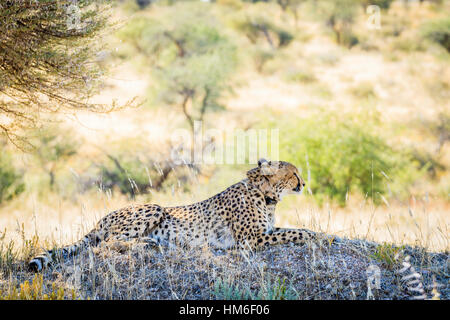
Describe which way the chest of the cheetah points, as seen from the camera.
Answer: to the viewer's right

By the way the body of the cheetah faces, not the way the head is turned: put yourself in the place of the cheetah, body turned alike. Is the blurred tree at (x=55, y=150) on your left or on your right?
on your left

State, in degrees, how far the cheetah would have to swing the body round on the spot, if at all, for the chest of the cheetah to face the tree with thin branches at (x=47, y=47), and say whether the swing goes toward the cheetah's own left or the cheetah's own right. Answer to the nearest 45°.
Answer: approximately 135° to the cheetah's own left

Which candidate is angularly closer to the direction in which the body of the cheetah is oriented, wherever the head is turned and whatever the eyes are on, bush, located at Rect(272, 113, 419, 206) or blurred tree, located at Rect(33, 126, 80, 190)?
the bush

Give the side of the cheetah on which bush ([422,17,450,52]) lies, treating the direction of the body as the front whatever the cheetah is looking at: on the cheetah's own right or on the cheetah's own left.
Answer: on the cheetah's own left

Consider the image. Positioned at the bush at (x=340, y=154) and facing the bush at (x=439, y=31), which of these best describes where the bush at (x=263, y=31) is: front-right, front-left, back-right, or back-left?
front-left

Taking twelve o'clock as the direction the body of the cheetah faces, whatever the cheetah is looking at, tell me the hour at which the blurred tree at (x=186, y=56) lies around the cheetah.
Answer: The blurred tree is roughly at 9 o'clock from the cheetah.

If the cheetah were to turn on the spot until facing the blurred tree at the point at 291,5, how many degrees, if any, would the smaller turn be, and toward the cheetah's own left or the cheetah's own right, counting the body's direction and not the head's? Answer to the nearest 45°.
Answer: approximately 90° to the cheetah's own left

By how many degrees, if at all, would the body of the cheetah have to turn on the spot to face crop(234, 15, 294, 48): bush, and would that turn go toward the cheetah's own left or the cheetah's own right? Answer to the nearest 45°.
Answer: approximately 90° to the cheetah's own left

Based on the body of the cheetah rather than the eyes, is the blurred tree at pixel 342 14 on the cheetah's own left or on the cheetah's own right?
on the cheetah's own left

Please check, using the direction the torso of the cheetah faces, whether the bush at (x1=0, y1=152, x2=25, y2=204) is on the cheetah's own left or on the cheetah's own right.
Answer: on the cheetah's own left
